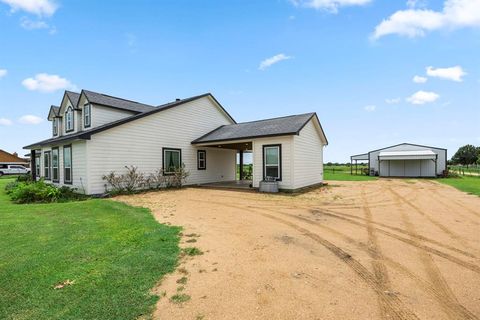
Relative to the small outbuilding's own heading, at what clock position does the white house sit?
The white house is roughly at 1 o'clock from the small outbuilding.

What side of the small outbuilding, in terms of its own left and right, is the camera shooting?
front

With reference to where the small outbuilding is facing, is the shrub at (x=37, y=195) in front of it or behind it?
in front

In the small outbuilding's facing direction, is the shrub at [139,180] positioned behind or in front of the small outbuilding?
in front
